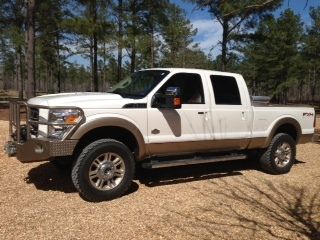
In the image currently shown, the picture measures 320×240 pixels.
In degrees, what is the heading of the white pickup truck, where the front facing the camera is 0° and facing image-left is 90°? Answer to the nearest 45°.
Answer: approximately 45°
